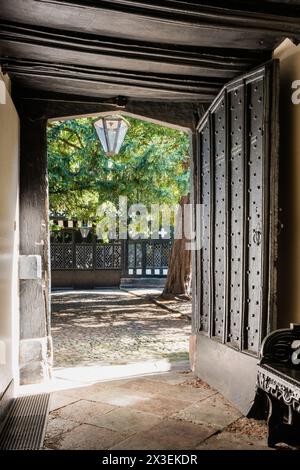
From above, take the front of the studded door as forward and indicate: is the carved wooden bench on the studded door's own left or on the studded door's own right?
on the studded door's own left

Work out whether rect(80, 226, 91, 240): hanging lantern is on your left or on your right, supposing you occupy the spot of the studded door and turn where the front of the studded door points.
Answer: on your right

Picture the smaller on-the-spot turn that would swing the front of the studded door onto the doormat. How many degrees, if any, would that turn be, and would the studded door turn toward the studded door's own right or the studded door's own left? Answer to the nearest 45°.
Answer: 0° — it already faces it

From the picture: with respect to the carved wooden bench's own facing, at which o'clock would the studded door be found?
The studded door is roughly at 4 o'clock from the carved wooden bench.

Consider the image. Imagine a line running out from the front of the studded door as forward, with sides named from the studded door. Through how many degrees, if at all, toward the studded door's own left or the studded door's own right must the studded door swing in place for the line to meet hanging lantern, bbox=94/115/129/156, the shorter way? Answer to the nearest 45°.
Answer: approximately 90° to the studded door's own right

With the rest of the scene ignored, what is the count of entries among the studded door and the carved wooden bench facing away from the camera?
0

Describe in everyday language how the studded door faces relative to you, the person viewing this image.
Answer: facing the viewer and to the left of the viewer

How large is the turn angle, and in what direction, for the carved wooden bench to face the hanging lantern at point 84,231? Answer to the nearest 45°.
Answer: approximately 90° to its right

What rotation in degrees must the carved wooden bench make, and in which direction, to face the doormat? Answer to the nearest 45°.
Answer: approximately 45° to its right
